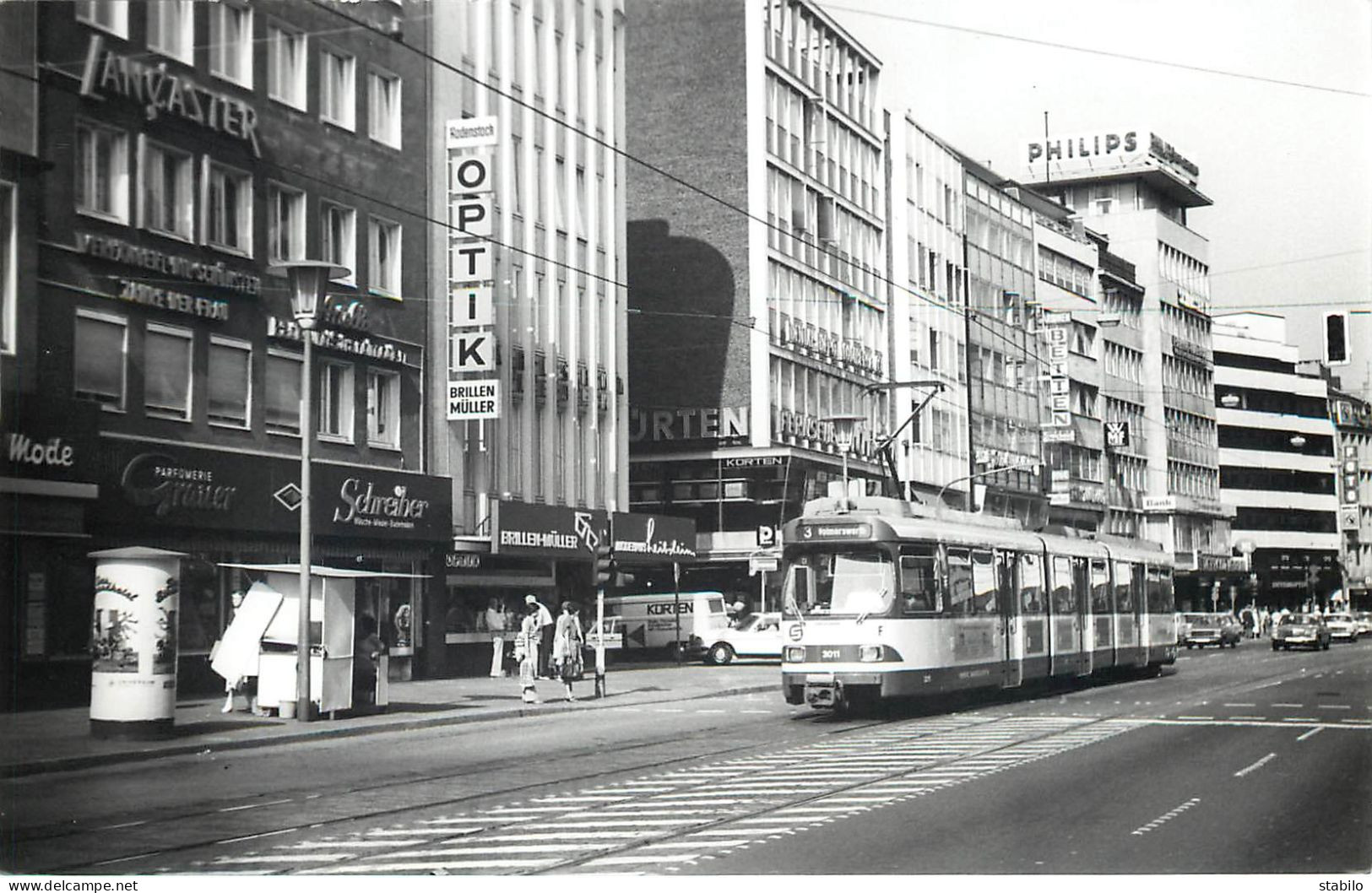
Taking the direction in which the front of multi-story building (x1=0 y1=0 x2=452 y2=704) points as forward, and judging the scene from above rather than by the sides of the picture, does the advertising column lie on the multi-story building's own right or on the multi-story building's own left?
on the multi-story building's own right

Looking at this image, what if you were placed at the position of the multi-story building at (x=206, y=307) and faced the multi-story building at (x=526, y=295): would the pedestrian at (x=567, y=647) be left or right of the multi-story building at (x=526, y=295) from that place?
right

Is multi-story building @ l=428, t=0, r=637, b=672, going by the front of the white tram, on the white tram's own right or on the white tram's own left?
on the white tram's own right

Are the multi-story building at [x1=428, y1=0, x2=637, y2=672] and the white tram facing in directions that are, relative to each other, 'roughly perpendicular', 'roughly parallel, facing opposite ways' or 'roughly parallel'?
roughly perpendicular

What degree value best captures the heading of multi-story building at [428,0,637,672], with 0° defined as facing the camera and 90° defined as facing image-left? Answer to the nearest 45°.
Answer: approximately 315°

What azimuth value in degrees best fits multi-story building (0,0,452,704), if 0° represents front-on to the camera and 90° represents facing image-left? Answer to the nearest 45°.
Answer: approximately 315°

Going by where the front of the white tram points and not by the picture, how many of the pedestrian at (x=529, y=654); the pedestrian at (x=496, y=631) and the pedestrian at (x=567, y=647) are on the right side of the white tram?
3

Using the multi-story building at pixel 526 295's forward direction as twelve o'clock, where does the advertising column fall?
The advertising column is roughly at 2 o'clock from the multi-story building.

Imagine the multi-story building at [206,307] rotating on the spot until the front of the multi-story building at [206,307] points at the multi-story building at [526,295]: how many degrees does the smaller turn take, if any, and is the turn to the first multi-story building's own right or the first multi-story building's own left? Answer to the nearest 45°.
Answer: approximately 90° to the first multi-story building's own left

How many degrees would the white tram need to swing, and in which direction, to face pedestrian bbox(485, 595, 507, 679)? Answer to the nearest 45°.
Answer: approximately 90° to its right
